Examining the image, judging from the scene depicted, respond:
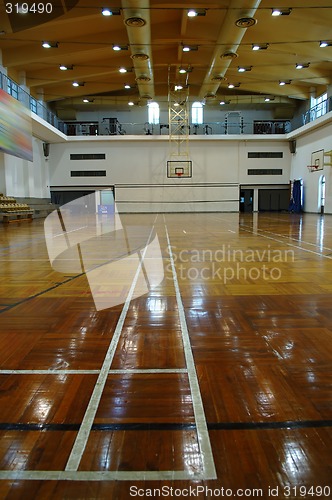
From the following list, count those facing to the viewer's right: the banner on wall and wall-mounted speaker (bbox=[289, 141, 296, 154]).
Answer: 1

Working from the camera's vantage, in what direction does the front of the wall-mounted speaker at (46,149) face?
facing the viewer and to the right of the viewer

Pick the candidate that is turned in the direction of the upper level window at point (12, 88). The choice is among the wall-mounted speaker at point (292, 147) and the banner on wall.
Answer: the wall-mounted speaker

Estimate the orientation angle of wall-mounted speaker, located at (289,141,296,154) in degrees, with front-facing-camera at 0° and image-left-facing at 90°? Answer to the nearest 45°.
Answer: approximately 45°

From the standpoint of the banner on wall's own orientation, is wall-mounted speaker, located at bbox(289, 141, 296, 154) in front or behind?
in front

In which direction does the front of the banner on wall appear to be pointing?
to the viewer's right

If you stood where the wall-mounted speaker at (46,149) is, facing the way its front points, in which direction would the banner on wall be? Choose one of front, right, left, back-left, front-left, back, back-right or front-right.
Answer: front-right

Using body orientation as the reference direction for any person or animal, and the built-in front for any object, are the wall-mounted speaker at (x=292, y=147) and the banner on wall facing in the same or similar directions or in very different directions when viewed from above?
very different directions

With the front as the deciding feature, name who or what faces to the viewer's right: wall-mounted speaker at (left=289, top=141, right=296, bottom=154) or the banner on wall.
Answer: the banner on wall
